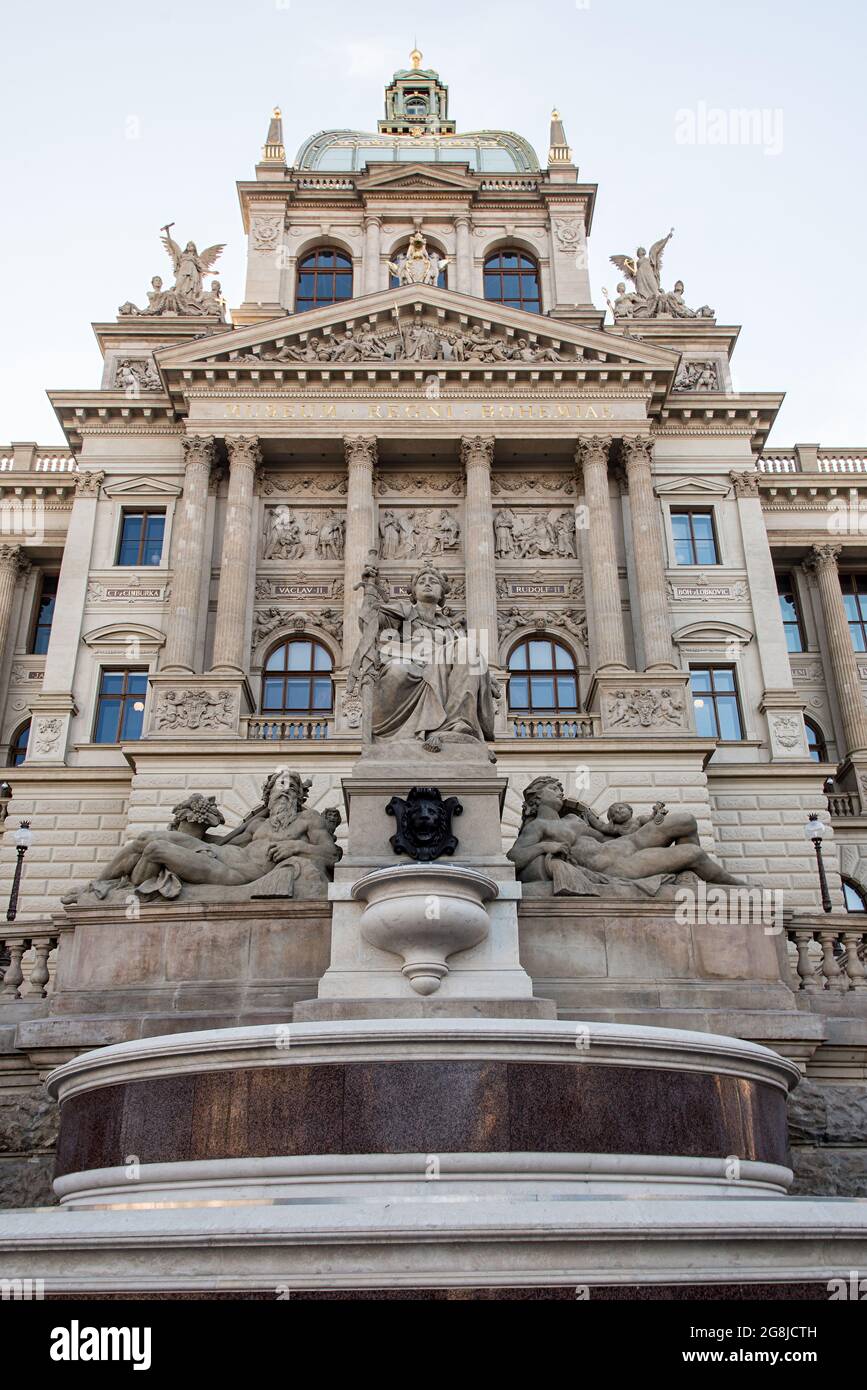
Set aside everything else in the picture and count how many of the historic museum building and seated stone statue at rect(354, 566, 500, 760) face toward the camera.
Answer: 2

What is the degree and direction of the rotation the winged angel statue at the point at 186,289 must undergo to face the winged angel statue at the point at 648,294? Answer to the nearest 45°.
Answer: approximately 90° to its left

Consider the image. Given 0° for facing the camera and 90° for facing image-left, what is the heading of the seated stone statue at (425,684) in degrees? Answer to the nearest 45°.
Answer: approximately 0°

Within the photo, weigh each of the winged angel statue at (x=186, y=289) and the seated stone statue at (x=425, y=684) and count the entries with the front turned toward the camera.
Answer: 2

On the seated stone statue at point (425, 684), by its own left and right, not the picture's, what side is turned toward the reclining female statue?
left

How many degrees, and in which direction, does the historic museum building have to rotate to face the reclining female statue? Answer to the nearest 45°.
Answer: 0° — it already faces it

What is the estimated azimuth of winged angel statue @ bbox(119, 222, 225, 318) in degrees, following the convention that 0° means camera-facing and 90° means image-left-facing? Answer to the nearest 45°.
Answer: approximately 0°

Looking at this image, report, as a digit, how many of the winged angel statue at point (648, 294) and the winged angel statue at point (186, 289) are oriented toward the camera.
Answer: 2
